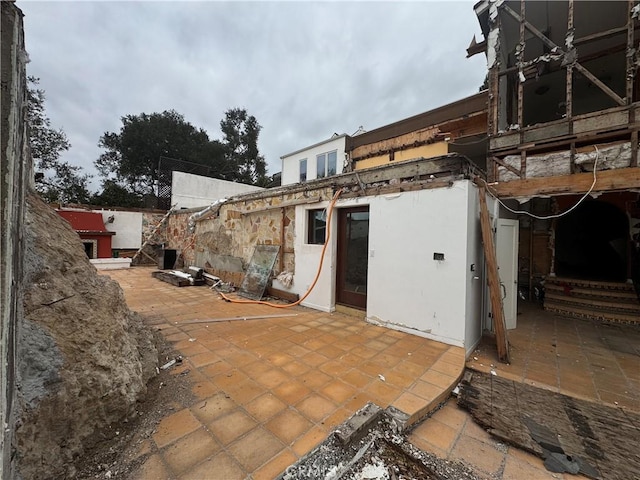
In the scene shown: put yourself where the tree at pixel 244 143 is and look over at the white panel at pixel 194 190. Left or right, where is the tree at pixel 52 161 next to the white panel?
right

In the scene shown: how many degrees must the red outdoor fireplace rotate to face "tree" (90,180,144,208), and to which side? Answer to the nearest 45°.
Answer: approximately 180°

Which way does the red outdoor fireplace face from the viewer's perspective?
toward the camera

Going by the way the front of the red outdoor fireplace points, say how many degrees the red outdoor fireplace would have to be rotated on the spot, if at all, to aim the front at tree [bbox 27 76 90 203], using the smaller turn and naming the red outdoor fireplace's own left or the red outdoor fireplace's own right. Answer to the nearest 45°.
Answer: approximately 180°

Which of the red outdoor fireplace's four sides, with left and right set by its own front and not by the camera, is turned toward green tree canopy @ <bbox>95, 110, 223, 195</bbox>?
back

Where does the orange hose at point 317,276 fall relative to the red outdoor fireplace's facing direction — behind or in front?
in front

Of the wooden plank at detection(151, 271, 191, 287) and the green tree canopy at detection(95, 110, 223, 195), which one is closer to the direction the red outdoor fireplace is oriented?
the wooden plank

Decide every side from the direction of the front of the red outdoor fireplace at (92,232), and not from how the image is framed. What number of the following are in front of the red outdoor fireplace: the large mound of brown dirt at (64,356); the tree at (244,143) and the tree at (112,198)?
1

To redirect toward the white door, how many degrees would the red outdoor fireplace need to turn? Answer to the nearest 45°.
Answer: approximately 45° to its left

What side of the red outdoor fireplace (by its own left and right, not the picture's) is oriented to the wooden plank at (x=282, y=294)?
front

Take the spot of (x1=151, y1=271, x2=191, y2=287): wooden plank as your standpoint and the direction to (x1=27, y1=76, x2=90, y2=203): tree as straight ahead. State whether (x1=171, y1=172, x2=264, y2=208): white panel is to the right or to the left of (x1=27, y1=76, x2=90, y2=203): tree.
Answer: right

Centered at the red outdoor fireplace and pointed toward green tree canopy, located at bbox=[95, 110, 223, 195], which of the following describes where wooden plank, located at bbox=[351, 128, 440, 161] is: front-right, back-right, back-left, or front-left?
back-right

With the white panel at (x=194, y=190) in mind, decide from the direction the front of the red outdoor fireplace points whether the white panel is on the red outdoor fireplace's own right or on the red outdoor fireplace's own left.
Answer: on the red outdoor fireplace's own left
